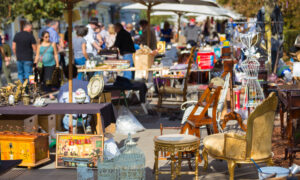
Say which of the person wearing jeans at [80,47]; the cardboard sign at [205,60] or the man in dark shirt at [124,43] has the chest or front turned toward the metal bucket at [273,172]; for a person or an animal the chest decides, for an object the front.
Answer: the cardboard sign

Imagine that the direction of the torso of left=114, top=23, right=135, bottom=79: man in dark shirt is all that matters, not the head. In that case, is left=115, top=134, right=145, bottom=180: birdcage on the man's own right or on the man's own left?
on the man's own left

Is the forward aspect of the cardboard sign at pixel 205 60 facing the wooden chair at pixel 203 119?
yes

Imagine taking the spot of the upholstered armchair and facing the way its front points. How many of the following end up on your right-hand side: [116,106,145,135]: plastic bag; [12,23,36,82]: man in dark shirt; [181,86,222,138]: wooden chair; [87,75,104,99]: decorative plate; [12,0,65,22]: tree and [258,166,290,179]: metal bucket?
5

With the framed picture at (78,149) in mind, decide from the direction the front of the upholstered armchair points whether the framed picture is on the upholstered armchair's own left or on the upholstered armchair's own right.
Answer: on the upholstered armchair's own right

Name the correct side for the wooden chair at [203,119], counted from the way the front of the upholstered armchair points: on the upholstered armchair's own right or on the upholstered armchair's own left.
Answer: on the upholstered armchair's own right

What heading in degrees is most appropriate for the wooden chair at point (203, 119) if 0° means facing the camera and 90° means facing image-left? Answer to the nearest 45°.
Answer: approximately 45°

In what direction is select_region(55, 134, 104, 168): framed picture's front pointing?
toward the camera

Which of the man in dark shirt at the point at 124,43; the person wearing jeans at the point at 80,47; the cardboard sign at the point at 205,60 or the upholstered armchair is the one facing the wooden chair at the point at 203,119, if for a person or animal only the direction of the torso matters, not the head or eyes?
the cardboard sign
